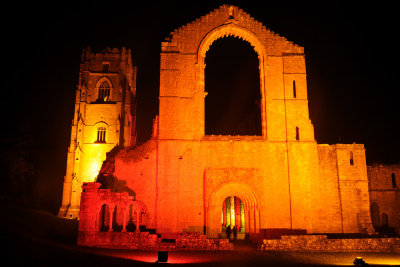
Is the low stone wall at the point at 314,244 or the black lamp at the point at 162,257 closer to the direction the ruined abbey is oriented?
the black lamp

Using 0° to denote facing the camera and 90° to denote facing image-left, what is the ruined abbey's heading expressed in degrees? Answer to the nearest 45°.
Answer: approximately 0°

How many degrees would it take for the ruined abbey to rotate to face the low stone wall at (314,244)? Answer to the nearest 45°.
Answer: approximately 45° to its left

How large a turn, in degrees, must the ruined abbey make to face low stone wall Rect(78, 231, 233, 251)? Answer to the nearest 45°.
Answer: approximately 45° to its right

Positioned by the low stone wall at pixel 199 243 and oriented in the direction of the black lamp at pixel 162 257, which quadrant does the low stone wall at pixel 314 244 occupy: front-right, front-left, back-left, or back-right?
back-left

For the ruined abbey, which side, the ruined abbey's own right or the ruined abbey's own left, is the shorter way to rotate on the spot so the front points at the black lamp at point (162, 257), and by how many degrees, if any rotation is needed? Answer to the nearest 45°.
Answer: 0° — it already faces it
